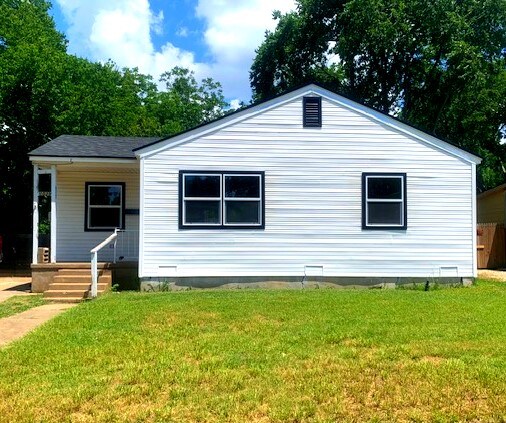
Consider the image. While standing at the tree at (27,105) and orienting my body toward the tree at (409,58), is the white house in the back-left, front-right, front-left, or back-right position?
front-right

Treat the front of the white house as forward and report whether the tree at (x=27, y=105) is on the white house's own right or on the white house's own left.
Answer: on the white house's own right

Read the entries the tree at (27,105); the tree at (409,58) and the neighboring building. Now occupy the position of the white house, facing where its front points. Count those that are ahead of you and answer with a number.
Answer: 0

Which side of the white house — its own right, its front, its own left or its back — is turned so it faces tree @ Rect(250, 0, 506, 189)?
back

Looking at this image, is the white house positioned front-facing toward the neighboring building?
no

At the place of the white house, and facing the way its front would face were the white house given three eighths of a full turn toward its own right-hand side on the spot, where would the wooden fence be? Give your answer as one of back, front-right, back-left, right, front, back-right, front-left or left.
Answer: right

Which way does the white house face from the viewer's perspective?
toward the camera
